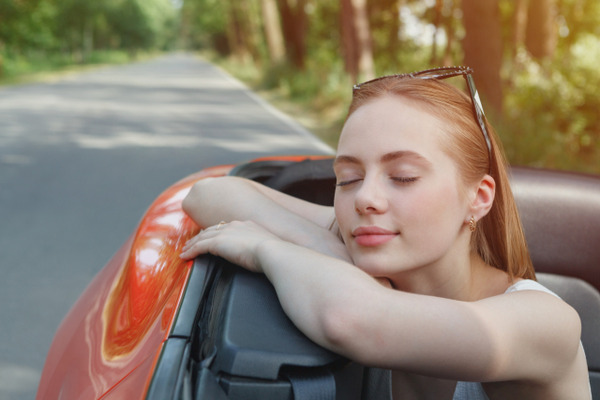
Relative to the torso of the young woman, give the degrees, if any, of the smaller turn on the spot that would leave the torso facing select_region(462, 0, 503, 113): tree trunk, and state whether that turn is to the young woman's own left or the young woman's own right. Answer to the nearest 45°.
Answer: approximately 135° to the young woman's own right

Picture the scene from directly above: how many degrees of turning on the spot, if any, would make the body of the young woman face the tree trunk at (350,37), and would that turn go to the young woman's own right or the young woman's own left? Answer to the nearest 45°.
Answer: approximately 135° to the young woman's own right

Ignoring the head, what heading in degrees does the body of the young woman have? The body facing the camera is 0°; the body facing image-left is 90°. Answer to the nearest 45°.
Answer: approximately 45°

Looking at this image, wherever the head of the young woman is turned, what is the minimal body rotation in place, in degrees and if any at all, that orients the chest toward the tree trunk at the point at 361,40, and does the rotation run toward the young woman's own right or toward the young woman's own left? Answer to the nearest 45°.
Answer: approximately 135° to the young woman's own right

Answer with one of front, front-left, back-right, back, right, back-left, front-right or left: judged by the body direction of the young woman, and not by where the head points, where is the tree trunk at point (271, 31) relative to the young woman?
back-right

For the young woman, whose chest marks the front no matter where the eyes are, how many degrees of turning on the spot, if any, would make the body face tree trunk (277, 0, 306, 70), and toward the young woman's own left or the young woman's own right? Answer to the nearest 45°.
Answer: approximately 135° to the young woman's own right

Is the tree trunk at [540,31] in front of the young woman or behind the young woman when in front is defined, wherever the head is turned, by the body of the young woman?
behind
